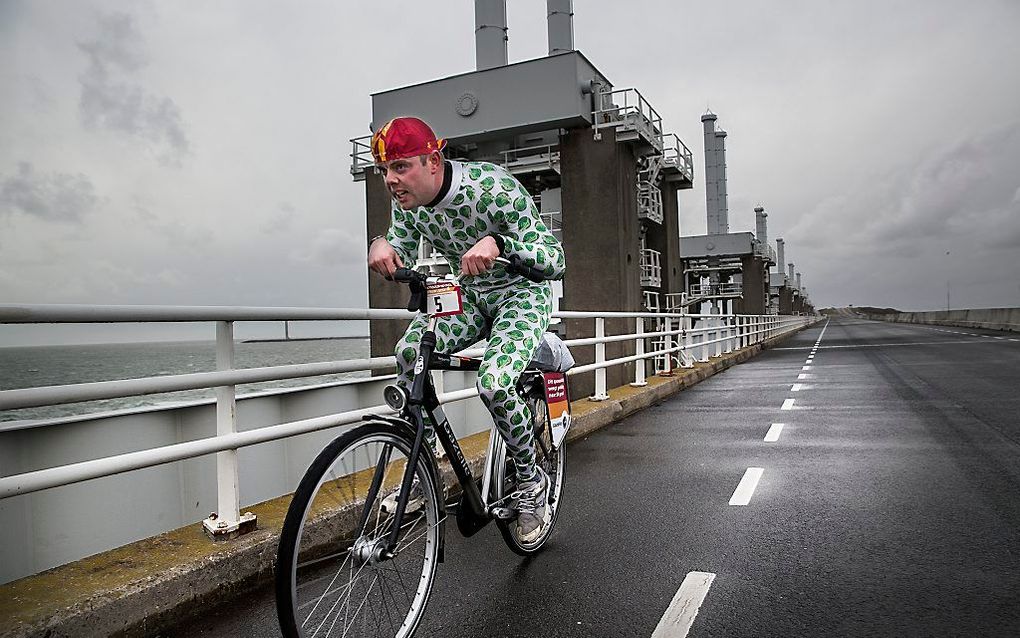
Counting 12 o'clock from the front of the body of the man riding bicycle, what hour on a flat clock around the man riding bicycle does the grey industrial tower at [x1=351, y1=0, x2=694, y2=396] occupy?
The grey industrial tower is roughly at 5 o'clock from the man riding bicycle.

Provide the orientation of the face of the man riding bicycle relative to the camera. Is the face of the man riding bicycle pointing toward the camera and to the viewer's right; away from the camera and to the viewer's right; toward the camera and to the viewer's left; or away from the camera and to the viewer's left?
toward the camera and to the viewer's left

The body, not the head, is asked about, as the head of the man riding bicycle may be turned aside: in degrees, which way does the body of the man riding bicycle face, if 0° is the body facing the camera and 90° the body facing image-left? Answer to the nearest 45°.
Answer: approximately 45°

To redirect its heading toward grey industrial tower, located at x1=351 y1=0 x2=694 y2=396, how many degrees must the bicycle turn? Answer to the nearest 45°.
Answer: approximately 135° to its right

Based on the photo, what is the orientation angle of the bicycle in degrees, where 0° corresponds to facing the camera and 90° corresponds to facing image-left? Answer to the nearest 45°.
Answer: approximately 45°
